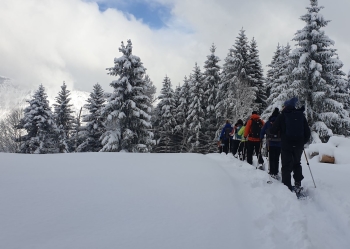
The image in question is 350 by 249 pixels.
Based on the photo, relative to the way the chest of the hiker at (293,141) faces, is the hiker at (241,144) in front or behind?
in front

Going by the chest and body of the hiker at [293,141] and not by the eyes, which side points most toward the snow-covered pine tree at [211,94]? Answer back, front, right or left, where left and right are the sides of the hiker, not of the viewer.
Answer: front

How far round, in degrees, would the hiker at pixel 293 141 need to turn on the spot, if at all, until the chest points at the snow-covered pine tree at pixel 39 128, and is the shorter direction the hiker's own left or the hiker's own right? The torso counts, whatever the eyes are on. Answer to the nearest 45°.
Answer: approximately 45° to the hiker's own left

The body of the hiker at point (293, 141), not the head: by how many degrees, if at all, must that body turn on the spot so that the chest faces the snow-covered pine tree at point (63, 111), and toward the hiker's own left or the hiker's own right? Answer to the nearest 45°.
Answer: approximately 45° to the hiker's own left

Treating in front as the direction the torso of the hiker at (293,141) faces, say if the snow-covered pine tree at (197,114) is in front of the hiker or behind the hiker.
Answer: in front

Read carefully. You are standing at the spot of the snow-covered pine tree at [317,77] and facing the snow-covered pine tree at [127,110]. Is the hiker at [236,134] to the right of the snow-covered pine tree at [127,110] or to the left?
left

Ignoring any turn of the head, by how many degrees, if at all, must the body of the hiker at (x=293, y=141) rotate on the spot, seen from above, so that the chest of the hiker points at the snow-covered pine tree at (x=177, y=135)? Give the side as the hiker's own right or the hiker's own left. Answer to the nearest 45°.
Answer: approximately 45° to the hiker's own left

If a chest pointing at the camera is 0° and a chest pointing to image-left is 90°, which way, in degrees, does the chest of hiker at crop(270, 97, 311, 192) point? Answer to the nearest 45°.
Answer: approximately 180°

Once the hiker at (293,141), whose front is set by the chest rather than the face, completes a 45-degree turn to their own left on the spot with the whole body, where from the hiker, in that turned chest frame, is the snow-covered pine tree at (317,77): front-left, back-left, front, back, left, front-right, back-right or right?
front-right

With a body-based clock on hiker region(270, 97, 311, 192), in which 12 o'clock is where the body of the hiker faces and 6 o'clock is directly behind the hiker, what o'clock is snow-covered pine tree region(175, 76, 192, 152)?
The snow-covered pine tree is roughly at 11 o'clock from the hiker.

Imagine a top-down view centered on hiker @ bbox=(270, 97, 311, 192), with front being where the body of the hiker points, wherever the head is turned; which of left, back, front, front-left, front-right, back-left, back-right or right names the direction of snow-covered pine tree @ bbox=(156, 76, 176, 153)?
front-left

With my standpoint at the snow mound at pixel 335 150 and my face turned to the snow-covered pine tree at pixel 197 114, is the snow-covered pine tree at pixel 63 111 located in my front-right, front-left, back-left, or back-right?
front-left

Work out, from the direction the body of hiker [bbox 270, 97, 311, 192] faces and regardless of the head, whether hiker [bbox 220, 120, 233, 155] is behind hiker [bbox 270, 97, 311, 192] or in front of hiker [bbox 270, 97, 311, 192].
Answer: in front

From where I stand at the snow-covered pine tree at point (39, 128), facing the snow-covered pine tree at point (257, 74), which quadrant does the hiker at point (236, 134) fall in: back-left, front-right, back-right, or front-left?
front-right

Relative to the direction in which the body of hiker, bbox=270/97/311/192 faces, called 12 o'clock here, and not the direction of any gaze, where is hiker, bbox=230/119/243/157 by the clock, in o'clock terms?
hiker, bbox=230/119/243/157 is roughly at 11 o'clock from hiker, bbox=270/97/311/192.
